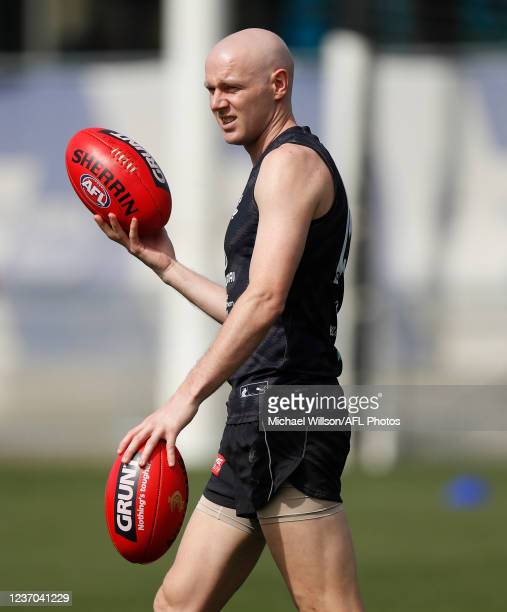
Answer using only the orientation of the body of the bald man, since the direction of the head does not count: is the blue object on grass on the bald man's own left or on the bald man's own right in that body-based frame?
on the bald man's own right

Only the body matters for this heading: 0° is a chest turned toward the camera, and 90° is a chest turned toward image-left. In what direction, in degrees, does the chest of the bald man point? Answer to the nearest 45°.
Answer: approximately 90°
